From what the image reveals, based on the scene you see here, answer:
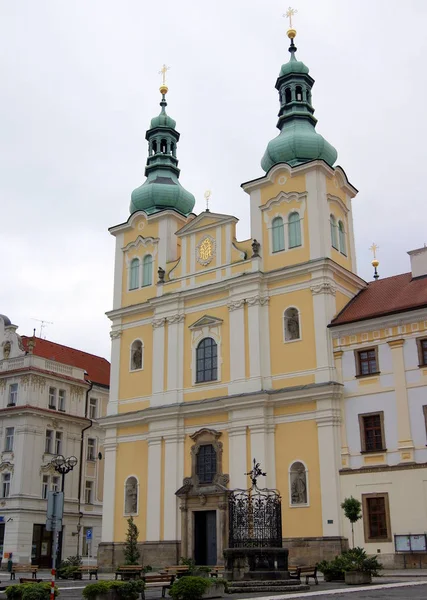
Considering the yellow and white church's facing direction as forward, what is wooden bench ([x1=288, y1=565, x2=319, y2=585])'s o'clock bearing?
The wooden bench is roughly at 10 o'clock from the yellow and white church.

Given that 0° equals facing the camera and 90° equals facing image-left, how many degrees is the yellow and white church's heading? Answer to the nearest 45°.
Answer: approximately 45°

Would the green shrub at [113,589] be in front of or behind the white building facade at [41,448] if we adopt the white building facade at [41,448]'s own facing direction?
in front

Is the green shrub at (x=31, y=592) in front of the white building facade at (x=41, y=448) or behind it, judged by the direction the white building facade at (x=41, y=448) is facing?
in front

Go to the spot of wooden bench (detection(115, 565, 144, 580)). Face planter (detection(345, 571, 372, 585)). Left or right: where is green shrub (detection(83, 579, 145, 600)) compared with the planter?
right
